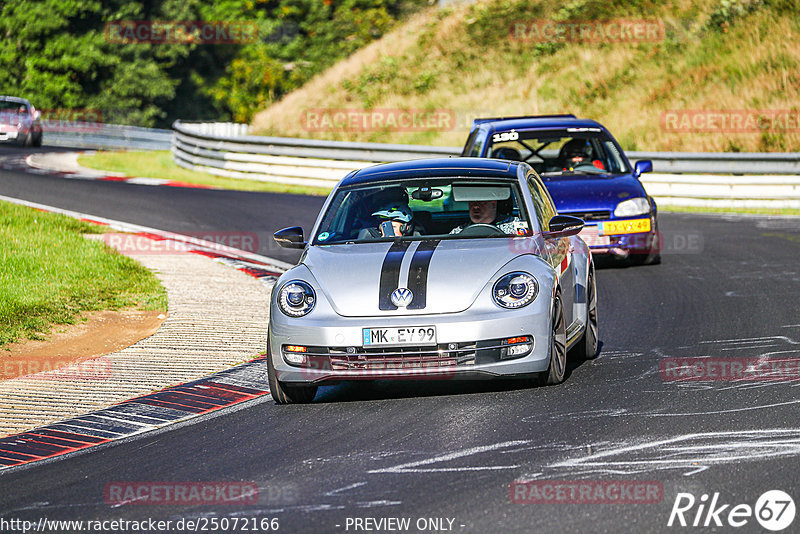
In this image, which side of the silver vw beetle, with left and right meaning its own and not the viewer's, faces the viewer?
front

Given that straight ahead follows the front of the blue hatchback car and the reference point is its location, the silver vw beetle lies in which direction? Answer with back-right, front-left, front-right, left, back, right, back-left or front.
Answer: front-right

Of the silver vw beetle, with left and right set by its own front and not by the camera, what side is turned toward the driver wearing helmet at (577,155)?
back

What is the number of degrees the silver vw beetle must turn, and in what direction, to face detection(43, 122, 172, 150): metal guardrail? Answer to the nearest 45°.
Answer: approximately 180°

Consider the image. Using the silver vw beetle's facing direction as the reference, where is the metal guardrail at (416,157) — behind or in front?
behind

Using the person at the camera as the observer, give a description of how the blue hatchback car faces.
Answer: facing the viewer and to the right of the viewer

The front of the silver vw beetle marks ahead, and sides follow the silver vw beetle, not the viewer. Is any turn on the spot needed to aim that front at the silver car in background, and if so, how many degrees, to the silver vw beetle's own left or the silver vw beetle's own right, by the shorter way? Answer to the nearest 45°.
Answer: approximately 135° to the silver vw beetle's own right

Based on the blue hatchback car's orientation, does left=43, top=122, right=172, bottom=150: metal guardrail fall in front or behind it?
behind

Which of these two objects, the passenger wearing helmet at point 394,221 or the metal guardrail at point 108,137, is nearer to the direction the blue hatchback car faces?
the passenger wearing helmet

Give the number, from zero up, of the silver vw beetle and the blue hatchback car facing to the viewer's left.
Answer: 0

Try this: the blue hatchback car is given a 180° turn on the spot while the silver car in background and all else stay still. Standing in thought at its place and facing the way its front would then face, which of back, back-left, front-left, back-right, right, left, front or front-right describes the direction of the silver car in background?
front
